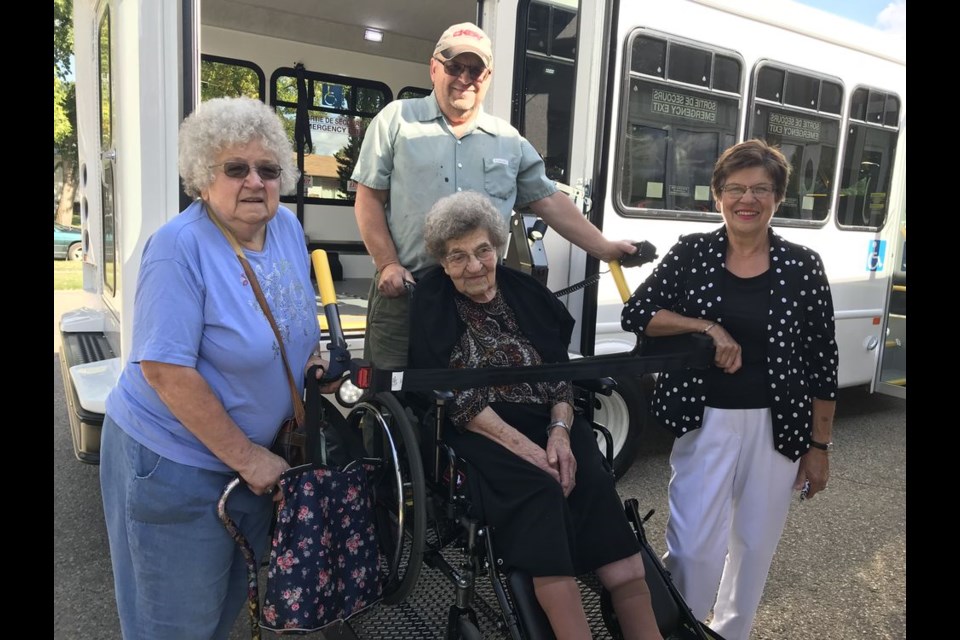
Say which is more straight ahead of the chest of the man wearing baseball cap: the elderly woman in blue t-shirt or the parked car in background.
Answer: the elderly woman in blue t-shirt

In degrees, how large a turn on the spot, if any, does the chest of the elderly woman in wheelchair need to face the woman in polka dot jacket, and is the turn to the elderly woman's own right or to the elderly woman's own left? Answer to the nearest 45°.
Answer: approximately 45° to the elderly woman's own left

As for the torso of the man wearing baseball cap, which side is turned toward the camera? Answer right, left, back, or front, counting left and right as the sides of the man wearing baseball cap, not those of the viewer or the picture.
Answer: front

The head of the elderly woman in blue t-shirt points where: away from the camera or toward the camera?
toward the camera

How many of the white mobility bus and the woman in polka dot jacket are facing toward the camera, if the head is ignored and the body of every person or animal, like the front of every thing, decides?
1

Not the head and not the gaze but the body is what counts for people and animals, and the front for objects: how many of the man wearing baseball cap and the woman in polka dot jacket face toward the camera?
2

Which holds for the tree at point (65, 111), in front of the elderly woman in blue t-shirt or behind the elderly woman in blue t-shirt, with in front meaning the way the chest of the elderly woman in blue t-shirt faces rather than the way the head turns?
behind

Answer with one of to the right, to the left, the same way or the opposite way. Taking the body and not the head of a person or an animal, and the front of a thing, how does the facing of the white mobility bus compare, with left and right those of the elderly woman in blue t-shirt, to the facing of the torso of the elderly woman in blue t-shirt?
to the left

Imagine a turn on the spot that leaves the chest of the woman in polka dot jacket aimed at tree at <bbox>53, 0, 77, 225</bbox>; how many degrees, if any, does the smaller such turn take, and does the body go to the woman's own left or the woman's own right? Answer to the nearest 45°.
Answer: approximately 135° to the woman's own right

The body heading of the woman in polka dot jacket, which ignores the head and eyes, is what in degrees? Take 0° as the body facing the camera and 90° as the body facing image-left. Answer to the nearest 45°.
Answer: approximately 0°

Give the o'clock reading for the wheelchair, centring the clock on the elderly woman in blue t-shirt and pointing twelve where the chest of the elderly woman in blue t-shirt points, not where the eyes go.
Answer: The wheelchair is roughly at 10 o'clock from the elderly woman in blue t-shirt.

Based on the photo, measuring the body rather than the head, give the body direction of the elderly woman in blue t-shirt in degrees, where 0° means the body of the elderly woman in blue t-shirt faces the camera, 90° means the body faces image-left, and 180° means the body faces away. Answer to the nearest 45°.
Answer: approximately 315°

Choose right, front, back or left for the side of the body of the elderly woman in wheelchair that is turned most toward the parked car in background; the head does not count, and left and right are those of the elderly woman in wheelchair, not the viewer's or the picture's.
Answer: back

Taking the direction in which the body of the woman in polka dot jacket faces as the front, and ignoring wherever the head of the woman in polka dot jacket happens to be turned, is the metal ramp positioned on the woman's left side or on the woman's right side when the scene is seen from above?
on the woman's right side

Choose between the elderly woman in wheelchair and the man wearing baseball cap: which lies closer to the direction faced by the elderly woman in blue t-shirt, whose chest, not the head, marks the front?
the elderly woman in wheelchair

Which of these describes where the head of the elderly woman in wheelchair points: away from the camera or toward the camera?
toward the camera

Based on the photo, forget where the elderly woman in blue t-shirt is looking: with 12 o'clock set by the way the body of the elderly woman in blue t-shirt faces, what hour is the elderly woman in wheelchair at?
The elderly woman in wheelchair is roughly at 10 o'clock from the elderly woman in blue t-shirt.

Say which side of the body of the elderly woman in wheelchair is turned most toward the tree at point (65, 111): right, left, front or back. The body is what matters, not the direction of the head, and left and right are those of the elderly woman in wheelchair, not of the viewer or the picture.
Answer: back
